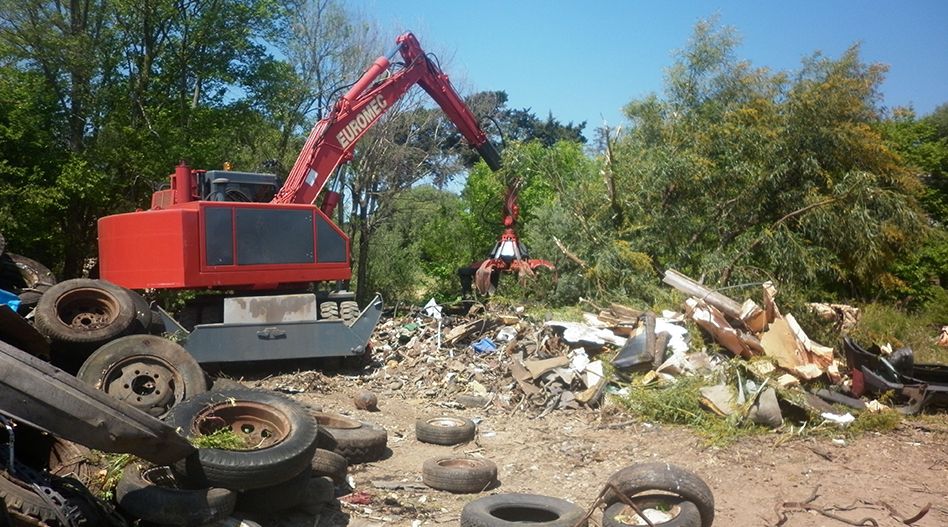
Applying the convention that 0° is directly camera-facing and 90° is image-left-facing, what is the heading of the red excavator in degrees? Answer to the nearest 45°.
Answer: approximately 225°

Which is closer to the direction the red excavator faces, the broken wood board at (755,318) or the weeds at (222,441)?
the broken wood board

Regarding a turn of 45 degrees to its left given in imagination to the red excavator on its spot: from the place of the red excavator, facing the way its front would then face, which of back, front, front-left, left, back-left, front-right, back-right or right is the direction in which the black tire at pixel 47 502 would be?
back

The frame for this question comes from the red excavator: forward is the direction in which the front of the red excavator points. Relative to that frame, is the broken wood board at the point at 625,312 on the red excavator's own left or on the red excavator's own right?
on the red excavator's own right

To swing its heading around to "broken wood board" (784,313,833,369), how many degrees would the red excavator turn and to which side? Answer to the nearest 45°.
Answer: approximately 45° to its right

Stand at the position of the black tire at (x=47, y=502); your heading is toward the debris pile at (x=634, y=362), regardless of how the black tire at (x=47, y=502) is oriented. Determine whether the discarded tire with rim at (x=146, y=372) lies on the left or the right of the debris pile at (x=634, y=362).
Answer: left

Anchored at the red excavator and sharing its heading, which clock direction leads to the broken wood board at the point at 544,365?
The broken wood board is roughly at 2 o'clock from the red excavator.

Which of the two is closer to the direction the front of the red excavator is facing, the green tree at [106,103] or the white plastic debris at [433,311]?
the white plastic debris

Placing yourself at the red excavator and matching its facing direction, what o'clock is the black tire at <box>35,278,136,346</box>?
The black tire is roughly at 6 o'clock from the red excavator.

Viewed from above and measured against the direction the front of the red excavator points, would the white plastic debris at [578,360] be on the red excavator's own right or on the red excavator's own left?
on the red excavator's own right

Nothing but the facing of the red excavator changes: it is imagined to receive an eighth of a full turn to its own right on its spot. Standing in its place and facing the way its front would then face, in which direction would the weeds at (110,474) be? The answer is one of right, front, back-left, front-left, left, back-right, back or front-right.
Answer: right

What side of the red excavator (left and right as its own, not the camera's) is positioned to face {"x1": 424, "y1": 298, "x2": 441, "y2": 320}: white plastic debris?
front

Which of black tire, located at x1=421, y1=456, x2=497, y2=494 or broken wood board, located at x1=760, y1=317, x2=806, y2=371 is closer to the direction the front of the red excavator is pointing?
the broken wood board

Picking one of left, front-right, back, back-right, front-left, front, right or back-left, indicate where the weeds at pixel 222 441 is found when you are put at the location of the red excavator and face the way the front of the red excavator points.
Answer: back-right

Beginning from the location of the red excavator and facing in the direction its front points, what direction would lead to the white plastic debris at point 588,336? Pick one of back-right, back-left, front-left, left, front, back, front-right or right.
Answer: front-right

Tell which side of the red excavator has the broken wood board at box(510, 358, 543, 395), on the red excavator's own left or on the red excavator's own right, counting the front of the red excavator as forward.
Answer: on the red excavator's own right

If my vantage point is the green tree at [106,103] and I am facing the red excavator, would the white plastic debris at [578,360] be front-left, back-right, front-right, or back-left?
front-left
